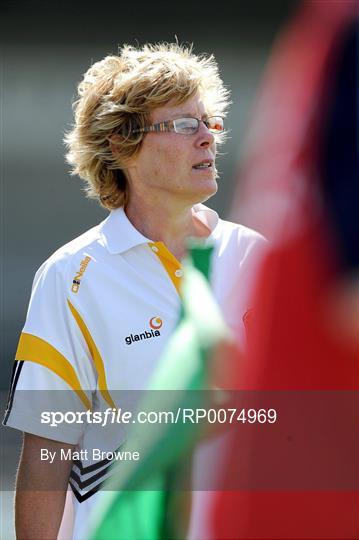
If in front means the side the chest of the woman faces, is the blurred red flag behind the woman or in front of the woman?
in front

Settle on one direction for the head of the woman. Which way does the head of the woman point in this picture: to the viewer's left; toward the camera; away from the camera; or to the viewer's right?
to the viewer's right

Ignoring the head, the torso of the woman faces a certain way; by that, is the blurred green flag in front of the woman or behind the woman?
in front

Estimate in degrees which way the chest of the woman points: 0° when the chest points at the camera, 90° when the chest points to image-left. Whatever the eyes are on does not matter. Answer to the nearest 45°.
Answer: approximately 315°
